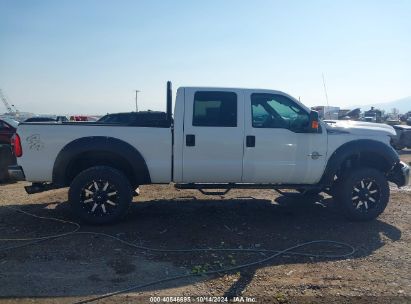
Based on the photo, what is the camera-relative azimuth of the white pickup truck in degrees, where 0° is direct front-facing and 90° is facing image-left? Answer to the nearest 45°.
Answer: approximately 270°

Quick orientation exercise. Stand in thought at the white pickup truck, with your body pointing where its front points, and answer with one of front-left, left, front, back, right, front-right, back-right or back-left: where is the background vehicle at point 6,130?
back-left
